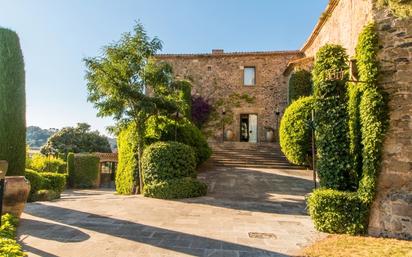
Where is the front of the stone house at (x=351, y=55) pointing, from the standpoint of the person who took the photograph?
facing the viewer

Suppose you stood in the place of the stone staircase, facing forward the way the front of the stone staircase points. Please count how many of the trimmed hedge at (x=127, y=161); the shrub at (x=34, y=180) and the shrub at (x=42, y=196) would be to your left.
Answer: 0

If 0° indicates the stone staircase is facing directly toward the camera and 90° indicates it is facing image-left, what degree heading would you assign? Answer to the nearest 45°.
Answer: approximately 0°

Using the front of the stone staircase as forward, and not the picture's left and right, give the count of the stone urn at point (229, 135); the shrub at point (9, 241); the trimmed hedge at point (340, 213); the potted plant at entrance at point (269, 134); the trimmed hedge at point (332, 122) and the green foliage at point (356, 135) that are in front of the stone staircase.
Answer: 4

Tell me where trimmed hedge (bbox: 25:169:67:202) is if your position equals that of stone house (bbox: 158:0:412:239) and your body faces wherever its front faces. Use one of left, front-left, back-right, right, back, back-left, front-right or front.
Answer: right

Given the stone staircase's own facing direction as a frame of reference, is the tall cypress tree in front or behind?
in front

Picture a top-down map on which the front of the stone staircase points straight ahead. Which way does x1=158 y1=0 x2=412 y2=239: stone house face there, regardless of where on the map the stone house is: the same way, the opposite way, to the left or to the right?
the same way

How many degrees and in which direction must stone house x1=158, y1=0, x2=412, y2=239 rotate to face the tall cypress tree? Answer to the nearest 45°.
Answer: approximately 90° to its right

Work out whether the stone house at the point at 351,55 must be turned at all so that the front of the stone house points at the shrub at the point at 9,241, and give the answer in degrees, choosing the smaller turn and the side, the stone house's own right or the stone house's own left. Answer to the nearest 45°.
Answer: approximately 45° to the stone house's own right

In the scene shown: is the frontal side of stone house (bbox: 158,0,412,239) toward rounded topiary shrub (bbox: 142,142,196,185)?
no

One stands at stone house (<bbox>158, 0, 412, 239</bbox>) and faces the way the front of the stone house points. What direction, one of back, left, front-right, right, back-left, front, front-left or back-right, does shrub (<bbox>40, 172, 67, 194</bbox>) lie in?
right

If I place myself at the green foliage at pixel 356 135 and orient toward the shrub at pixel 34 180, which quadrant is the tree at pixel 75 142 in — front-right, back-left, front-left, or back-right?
front-right

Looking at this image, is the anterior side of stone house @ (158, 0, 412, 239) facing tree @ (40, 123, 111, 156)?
no

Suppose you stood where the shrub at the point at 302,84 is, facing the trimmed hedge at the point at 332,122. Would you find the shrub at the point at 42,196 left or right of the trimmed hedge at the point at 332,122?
right
